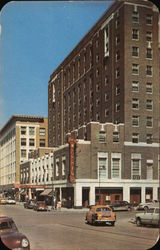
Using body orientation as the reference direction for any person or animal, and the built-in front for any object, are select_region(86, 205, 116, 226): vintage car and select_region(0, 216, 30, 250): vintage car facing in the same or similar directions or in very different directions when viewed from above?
very different directions

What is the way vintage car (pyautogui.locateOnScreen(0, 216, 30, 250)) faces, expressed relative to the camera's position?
facing the viewer and to the right of the viewer
